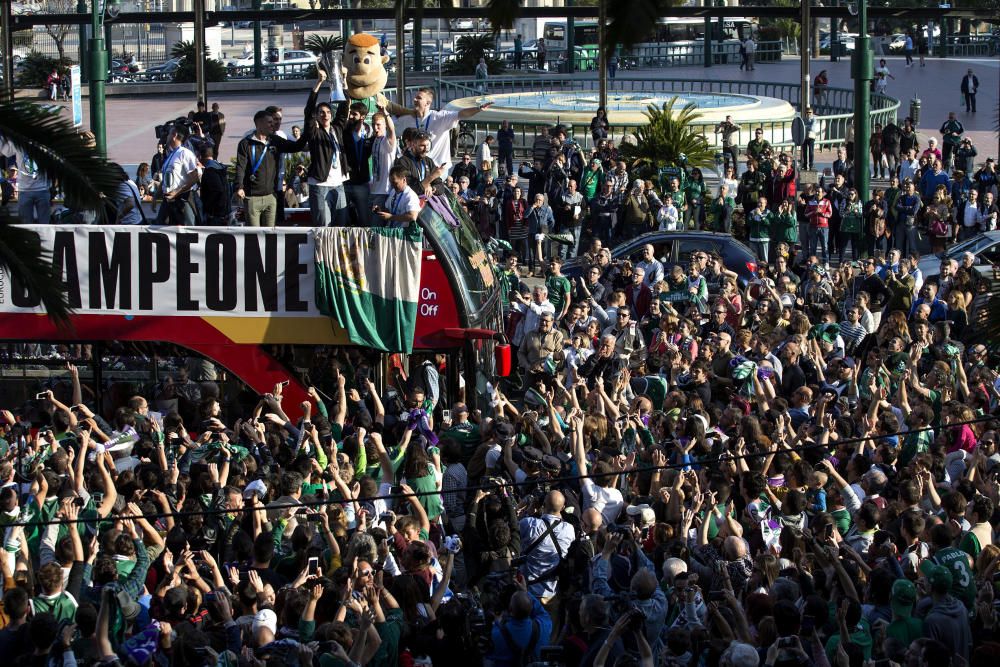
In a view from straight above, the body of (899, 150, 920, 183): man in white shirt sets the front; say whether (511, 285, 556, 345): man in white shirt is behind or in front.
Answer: in front

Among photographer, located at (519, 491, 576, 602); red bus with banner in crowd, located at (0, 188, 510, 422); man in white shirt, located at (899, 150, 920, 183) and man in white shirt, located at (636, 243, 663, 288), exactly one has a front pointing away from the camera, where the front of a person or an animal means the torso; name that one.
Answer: the photographer

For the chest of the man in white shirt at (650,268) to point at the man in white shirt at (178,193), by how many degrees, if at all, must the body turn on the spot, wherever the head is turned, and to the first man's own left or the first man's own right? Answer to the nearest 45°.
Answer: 0° — they already face them

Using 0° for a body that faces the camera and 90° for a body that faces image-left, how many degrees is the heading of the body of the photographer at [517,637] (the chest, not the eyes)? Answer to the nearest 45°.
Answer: approximately 180°

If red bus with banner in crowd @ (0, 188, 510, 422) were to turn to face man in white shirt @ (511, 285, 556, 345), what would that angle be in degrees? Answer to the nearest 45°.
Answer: approximately 45° to its left

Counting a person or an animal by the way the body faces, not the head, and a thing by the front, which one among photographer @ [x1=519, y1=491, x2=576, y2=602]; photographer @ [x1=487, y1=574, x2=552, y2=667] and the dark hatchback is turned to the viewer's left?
the dark hatchback

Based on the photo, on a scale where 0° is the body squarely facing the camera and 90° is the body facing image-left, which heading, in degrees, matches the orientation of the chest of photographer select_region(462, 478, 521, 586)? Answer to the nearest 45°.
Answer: approximately 180°

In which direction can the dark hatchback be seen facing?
to the viewer's left

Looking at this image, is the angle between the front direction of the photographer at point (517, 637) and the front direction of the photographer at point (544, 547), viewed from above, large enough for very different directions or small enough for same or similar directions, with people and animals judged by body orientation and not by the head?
same or similar directions

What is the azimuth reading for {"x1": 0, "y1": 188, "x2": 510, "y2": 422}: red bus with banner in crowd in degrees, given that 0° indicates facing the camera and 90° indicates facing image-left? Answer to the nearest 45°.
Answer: approximately 270°

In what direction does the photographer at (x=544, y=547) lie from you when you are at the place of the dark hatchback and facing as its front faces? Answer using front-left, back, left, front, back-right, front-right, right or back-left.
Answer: left

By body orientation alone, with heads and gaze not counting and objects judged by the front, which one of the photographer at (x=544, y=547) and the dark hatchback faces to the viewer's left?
the dark hatchback

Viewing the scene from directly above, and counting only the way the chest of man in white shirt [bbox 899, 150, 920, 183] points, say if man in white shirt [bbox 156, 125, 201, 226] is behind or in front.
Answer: in front

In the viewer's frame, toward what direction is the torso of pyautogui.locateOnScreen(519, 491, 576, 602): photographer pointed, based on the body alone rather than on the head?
away from the camera
